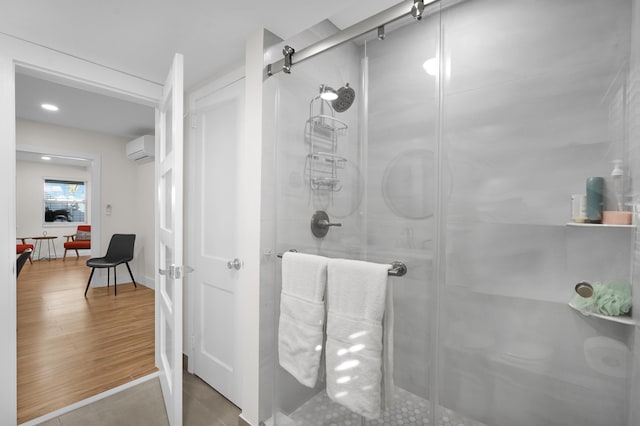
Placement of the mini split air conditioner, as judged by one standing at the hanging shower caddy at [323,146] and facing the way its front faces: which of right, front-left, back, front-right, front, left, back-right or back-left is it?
back

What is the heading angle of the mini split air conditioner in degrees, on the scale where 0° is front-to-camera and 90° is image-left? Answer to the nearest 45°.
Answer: approximately 45°

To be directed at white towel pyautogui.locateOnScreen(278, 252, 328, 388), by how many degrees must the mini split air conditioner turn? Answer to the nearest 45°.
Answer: approximately 45° to its left

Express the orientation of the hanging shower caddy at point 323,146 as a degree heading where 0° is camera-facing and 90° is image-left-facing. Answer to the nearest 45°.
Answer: approximately 315°

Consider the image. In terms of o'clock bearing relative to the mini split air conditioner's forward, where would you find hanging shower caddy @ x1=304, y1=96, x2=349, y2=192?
The hanging shower caddy is roughly at 10 o'clock from the mini split air conditioner.
